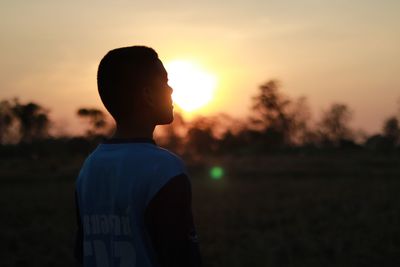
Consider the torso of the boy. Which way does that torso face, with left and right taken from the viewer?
facing away from the viewer and to the right of the viewer
